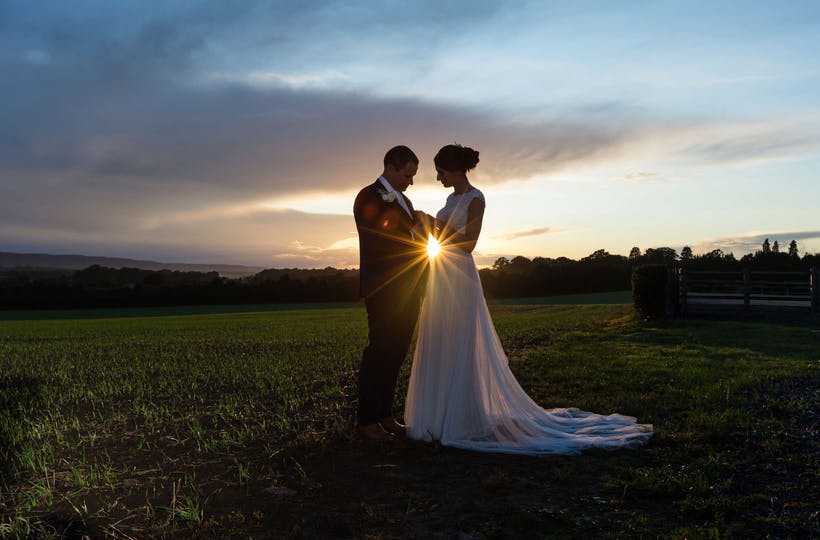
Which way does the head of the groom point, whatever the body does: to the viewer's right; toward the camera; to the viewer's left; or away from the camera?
to the viewer's right

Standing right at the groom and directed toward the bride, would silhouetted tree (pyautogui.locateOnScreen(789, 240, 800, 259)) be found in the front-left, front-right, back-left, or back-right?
front-left

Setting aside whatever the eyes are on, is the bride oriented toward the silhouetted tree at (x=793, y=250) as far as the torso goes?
no

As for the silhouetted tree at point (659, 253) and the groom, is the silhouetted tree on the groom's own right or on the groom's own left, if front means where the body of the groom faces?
on the groom's own left

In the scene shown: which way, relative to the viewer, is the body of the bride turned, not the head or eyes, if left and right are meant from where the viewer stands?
facing to the left of the viewer

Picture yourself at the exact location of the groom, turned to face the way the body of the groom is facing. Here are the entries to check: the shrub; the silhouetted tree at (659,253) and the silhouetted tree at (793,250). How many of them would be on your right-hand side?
0

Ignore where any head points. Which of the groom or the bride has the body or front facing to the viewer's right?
the groom

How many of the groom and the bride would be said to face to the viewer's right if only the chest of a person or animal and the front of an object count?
1

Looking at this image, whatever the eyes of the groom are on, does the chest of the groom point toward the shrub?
no

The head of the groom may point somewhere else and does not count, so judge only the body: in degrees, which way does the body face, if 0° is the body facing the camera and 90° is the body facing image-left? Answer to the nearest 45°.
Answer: approximately 270°

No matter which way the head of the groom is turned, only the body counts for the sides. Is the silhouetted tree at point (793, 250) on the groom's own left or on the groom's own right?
on the groom's own left

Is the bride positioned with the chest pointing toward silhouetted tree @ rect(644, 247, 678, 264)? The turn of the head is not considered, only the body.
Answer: no

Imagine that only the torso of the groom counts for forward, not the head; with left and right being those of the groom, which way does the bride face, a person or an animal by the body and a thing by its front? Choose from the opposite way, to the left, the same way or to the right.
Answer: the opposite way

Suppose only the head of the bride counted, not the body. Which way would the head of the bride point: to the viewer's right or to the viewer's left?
to the viewer's left
